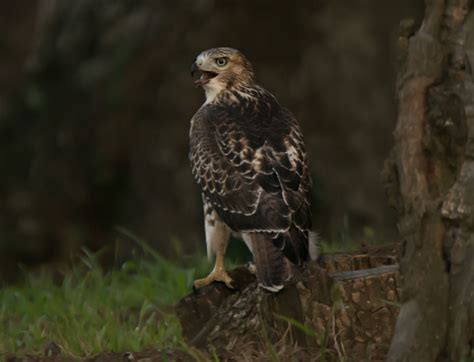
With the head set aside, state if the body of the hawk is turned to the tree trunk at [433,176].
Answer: no

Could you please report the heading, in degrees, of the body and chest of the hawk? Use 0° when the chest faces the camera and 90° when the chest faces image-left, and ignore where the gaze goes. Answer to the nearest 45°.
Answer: approximately 135°
